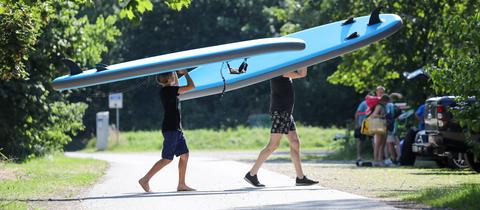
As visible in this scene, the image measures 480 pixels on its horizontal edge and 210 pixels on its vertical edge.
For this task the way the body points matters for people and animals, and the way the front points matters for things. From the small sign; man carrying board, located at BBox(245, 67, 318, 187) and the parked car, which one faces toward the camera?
the small sign

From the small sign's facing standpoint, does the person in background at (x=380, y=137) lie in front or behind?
in front

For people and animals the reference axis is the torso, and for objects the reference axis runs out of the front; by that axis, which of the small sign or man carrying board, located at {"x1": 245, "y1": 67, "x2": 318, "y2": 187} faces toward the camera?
the small sign

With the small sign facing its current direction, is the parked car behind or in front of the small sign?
in front

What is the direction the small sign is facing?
toward the camera

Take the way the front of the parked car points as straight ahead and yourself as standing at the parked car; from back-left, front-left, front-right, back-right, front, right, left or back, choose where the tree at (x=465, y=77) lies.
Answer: back-right

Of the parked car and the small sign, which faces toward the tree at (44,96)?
the small sign

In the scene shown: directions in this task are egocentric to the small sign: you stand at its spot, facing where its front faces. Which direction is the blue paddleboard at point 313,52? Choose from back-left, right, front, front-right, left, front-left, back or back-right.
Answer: front
